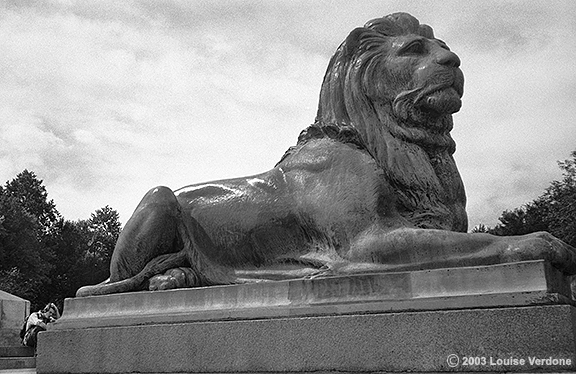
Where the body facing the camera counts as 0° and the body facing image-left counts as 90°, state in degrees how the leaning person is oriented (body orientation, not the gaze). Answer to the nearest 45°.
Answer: approximately 270°

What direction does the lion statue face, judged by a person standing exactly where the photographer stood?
facing to the right of the viewer

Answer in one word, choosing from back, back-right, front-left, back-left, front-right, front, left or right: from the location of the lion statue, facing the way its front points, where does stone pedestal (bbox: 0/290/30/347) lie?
back-left

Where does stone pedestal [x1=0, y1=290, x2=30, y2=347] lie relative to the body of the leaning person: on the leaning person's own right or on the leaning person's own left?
on the leaning person's own left

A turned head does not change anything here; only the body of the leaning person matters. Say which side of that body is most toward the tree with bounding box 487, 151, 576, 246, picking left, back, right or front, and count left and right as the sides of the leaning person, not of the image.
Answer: front

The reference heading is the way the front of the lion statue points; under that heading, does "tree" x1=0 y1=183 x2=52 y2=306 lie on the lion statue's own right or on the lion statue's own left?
on the lion statue's own left

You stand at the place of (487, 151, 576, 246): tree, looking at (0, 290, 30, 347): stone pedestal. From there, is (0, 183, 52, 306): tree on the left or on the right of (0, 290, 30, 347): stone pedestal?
right
